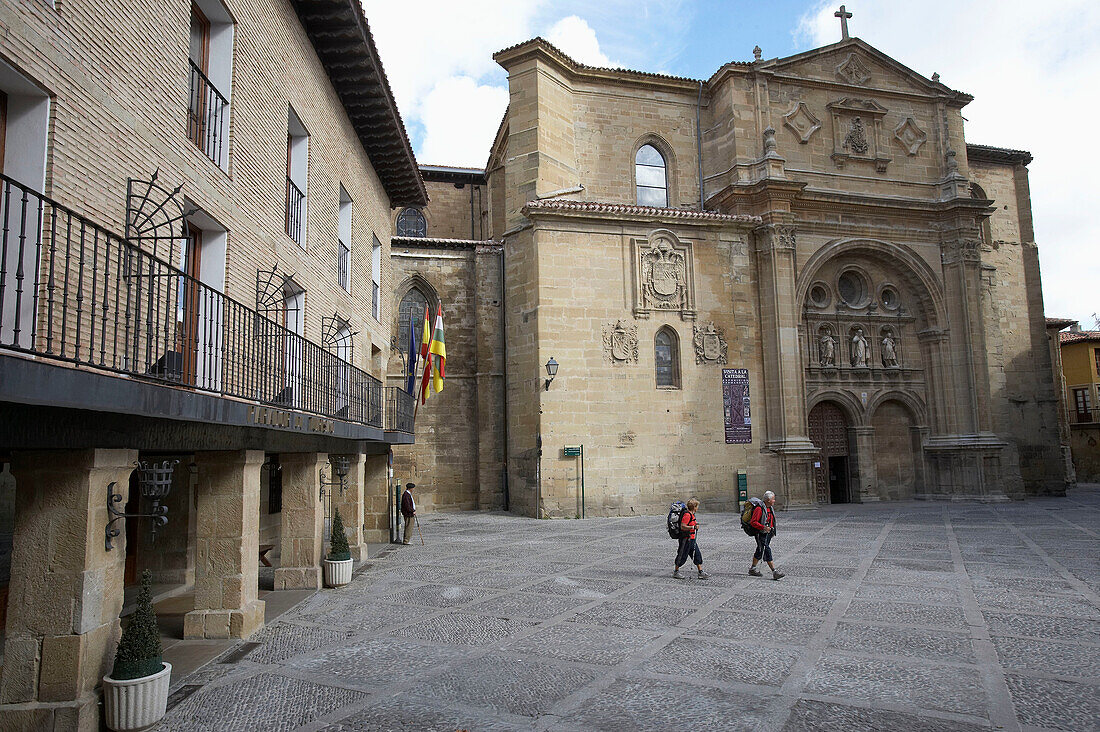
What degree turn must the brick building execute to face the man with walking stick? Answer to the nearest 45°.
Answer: approximately 90° to its left

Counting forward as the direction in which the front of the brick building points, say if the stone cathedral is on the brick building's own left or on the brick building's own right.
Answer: on the brick building's own left

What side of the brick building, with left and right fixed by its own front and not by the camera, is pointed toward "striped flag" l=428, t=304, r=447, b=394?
left

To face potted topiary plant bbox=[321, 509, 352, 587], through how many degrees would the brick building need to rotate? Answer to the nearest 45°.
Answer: approximately 90° to its left

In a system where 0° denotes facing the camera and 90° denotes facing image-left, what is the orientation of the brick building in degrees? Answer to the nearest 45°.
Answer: approximately 315°

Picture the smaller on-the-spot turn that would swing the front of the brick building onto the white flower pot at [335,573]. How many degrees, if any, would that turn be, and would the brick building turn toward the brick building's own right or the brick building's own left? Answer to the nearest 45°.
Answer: approximately 90° to the brick building's own left
